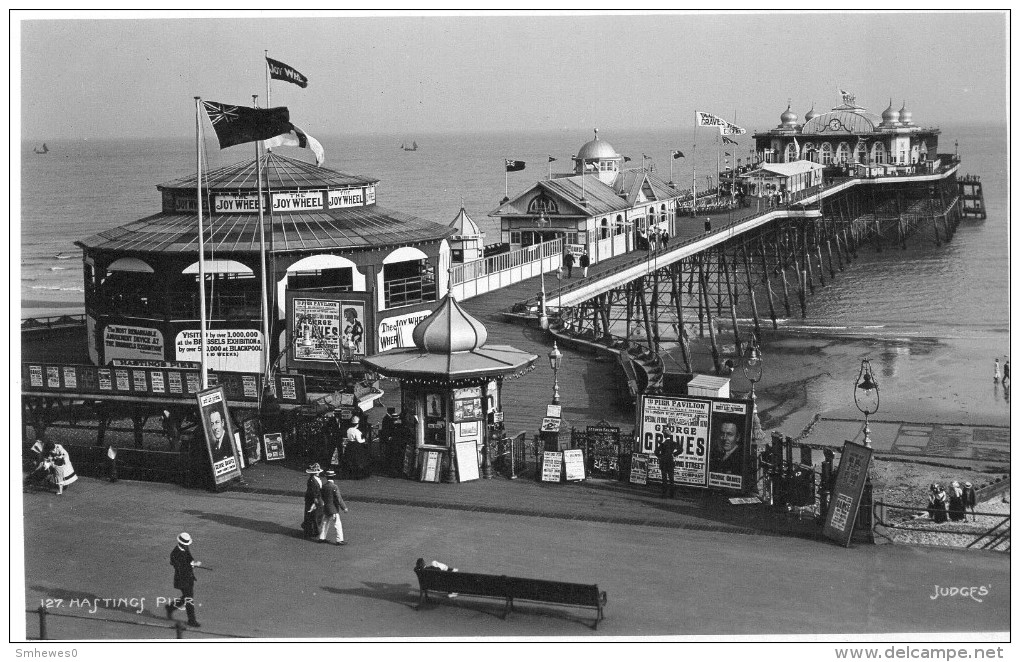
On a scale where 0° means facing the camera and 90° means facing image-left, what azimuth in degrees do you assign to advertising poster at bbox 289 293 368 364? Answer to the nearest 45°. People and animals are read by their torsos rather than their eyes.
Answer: approximately 0°

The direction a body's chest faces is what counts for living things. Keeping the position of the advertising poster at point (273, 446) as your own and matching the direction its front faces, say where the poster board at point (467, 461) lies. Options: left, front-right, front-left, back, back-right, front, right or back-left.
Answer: front-left

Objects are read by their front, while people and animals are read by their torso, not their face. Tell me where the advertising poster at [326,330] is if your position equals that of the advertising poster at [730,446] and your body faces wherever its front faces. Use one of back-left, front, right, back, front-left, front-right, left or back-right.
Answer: back-right

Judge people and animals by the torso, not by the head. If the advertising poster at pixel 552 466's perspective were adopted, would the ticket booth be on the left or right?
on its right

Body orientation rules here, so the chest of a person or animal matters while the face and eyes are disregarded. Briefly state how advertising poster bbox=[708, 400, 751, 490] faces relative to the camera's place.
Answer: facing the viewer

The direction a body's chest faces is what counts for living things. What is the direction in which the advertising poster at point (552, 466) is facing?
toward the camera

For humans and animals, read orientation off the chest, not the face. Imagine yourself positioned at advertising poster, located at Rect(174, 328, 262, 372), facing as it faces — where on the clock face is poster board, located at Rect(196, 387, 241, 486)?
The poster board is roughly at 12 o'clock from the advertising poster.

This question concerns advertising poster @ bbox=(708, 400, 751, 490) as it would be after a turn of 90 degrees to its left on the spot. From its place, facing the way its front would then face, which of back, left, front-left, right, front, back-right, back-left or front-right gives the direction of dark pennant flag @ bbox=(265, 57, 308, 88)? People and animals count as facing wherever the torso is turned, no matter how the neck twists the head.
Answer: back-left
